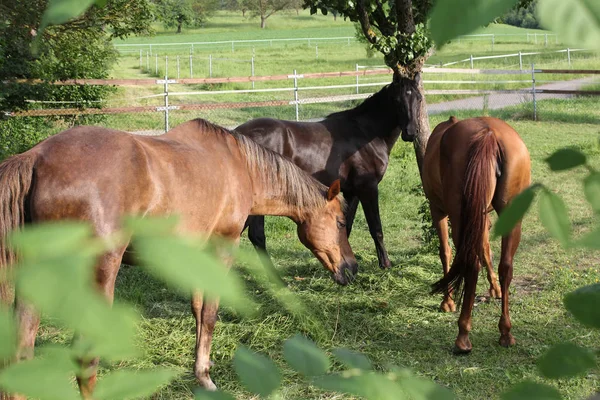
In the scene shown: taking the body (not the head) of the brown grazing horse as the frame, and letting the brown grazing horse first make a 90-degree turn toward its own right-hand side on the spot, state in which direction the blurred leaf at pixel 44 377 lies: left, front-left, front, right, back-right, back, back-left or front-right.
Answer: front

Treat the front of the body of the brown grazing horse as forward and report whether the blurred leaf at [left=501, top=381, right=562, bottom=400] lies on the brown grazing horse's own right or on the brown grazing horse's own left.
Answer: on the brown grazing horse's own right

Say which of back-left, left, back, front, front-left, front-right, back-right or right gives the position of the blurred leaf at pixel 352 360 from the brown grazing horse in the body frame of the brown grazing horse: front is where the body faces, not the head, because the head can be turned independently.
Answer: right

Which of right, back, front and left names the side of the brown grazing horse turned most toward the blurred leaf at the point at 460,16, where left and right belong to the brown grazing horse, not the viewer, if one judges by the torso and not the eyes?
right

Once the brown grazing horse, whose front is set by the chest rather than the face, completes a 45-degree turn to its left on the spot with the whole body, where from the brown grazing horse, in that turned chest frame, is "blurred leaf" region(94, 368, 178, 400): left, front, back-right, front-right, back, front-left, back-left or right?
back-right

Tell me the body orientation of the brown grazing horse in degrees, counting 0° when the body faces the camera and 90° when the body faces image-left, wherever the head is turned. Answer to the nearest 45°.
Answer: approximately 270°

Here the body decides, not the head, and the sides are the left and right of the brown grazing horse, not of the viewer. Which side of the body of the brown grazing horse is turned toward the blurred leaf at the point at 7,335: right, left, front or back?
right

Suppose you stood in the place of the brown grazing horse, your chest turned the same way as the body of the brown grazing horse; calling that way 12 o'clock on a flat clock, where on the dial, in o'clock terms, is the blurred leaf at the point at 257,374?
The blurred leaf is roughly at 3 o'clock from the brown grazing horse.

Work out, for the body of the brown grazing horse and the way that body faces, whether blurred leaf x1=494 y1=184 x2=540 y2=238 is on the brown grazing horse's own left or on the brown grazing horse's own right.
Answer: on the brown grazing horse's own right

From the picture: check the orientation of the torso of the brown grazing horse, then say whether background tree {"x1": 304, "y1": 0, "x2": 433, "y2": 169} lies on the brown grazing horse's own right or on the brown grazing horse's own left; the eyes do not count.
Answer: on the brown grazing horse's own left

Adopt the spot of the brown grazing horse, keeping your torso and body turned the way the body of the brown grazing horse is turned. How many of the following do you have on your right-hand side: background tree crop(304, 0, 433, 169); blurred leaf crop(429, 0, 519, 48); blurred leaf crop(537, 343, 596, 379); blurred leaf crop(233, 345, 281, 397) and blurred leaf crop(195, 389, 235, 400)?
4

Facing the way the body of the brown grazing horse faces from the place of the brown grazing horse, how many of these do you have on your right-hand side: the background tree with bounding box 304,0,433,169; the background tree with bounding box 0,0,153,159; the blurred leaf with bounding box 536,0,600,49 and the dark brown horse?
1
